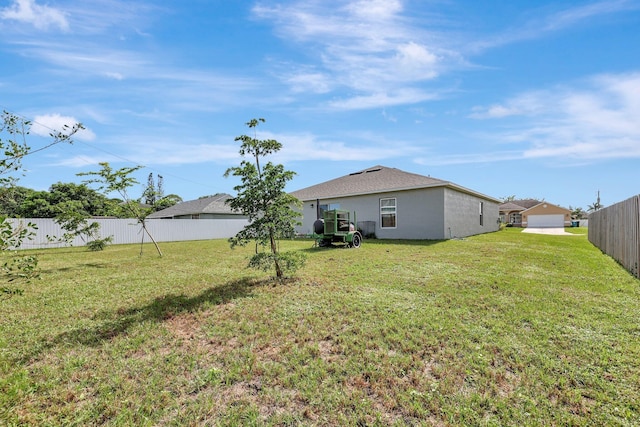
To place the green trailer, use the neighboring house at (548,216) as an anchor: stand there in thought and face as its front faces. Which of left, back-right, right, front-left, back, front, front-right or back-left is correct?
front

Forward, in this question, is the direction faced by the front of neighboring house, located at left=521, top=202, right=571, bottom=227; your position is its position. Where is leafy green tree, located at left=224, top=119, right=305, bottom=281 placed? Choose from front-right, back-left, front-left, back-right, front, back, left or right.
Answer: front

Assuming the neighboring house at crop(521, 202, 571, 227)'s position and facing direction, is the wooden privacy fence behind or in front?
in front

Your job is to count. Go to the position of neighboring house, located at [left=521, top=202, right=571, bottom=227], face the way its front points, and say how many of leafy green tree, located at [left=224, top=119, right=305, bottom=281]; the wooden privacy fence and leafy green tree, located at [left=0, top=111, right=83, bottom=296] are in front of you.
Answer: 3

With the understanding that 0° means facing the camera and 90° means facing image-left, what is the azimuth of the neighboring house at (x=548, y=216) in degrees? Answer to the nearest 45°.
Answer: approximately 0°

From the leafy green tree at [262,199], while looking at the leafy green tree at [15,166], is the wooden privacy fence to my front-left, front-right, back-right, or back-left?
back-left

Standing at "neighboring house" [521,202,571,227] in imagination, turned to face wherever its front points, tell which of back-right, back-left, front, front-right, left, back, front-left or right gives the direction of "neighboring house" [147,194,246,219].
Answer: front-right

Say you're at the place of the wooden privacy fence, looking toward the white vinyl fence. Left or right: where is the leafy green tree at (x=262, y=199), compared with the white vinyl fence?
left

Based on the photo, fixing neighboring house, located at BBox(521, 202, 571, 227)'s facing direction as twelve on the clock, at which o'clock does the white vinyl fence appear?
The white vinyl fence is roughly at 1 o'clock from the neighboring house.

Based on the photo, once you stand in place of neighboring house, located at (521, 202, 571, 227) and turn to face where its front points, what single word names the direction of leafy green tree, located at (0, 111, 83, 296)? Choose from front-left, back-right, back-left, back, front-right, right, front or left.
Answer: front

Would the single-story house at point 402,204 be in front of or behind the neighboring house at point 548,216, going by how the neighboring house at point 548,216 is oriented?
in front
